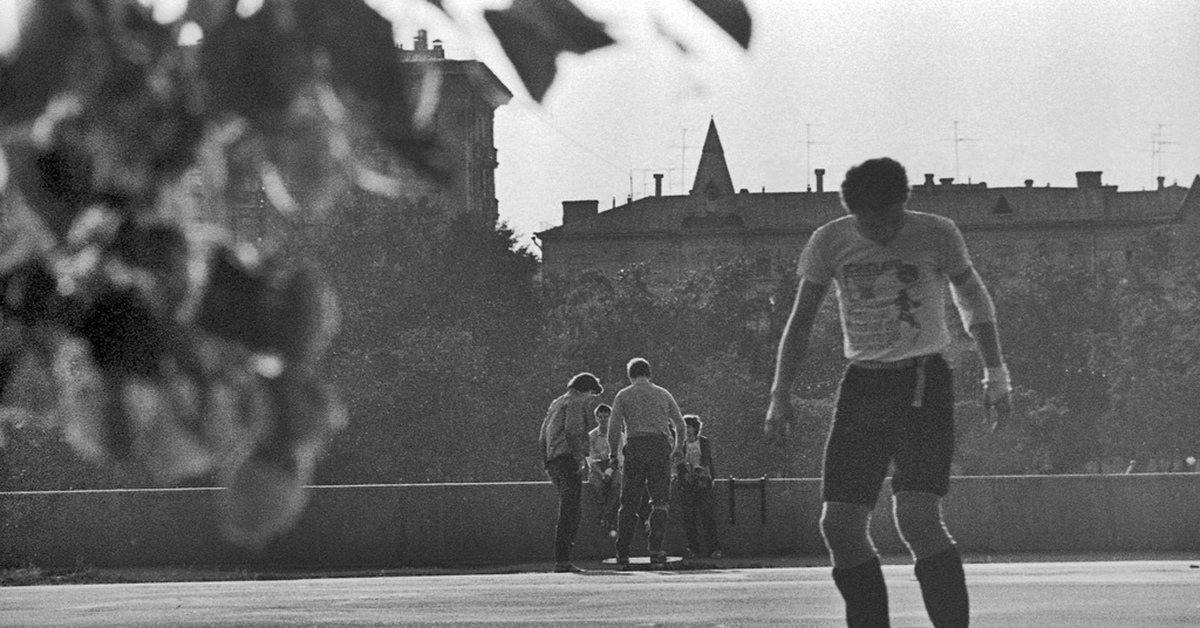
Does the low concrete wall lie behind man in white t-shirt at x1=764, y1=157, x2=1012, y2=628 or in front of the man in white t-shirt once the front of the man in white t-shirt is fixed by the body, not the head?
behind

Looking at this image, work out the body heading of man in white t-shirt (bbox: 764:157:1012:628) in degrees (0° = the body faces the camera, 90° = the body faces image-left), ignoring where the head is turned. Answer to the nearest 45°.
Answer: approximately 0°
